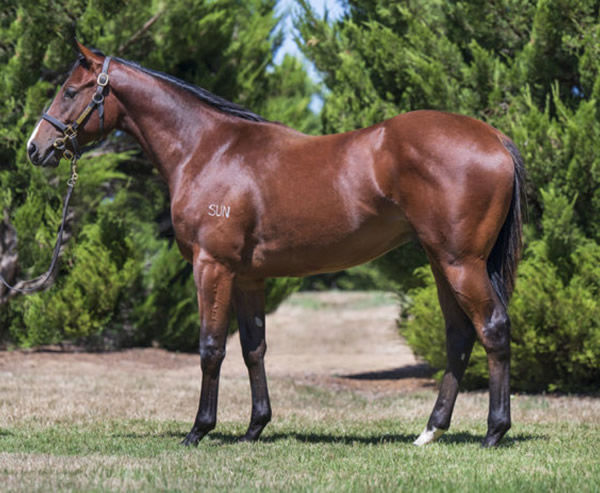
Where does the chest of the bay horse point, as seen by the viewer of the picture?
to the viewer's left
